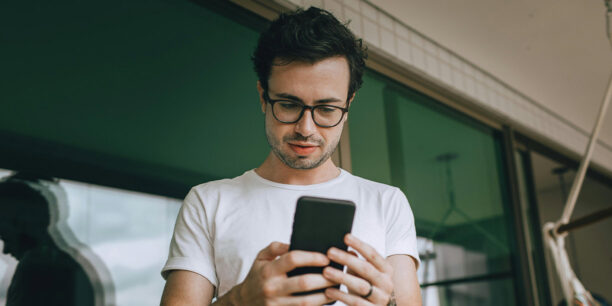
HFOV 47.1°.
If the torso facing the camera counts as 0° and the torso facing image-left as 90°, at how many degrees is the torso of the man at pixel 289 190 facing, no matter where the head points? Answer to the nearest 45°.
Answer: approximately 0°

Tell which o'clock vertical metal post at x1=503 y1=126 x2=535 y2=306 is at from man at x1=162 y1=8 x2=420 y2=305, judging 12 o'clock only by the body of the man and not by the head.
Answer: The vertical metal post is roughly at 7 o'clock from the man.
